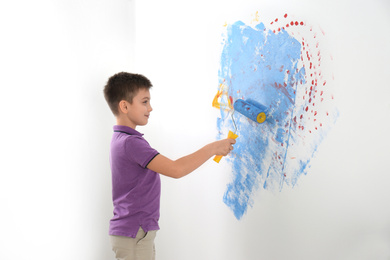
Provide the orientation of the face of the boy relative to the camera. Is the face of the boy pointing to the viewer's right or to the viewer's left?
to the viewer's right

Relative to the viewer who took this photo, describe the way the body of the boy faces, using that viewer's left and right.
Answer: facing to the right of the viewer
